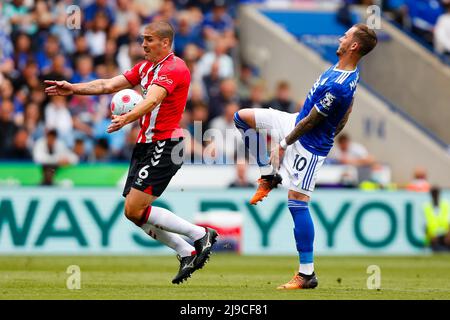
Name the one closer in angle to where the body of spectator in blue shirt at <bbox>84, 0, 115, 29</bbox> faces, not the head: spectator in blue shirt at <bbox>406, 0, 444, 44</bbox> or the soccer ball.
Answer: the soccer ball

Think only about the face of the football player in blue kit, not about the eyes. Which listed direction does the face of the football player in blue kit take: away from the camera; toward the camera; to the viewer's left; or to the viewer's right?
to the viewer's left

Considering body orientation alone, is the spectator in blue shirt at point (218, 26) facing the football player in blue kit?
yes

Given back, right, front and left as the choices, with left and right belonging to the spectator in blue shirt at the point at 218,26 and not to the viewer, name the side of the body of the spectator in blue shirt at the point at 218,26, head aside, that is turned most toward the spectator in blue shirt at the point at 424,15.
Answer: left

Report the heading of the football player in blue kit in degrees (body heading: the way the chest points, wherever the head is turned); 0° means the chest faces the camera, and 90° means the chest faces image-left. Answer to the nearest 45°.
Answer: approximately 90°
